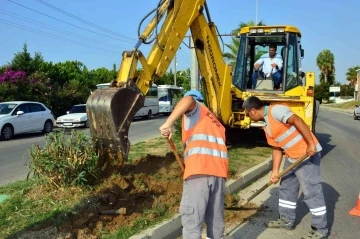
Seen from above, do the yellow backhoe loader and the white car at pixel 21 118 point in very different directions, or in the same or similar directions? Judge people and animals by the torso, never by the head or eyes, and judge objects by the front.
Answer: very different directions

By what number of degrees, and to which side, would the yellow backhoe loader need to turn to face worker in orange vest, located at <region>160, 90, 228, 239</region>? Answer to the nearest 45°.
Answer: approximately 180°

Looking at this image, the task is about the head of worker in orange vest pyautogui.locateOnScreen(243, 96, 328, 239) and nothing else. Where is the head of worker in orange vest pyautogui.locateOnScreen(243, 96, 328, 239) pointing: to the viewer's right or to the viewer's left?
to the viewer's left

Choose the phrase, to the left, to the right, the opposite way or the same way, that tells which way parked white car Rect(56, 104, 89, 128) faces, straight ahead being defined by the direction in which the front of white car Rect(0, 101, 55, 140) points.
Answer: the same way

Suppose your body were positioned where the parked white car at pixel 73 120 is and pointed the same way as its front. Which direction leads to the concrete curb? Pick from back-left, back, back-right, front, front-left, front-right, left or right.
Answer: front-left

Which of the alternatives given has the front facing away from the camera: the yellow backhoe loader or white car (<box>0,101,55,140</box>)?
the yellow backhoe loader

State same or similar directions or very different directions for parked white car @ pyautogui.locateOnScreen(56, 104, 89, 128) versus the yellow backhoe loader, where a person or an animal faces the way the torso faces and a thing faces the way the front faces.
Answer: very different directions

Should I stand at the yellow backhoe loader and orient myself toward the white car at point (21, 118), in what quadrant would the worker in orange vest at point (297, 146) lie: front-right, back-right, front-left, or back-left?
back-left
